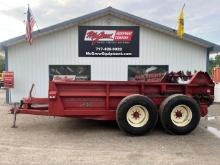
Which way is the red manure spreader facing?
to the viewer's left

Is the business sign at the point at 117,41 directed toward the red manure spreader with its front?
yes

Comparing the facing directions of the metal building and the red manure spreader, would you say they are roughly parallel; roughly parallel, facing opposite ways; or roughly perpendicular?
roughly perpendicular

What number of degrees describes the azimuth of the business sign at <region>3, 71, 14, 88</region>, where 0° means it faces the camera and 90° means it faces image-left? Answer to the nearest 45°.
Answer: approximately 0°

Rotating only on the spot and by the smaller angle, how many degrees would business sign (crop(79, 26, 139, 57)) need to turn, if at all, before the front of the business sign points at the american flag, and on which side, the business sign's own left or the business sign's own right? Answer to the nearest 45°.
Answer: approximately 90° to the business sign's own right

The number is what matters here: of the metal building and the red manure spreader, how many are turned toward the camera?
1
